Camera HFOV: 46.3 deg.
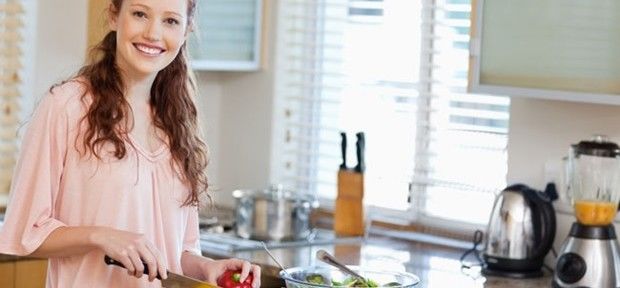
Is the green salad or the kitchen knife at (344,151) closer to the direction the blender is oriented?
the green salad

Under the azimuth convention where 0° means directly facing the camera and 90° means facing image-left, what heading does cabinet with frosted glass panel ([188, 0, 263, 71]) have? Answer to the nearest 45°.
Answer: approximately 0°

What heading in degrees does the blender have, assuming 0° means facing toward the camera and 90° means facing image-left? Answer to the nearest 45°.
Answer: approximately 45°

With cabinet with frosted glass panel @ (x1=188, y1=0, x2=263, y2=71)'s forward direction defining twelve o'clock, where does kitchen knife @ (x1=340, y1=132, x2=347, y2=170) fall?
The kitchen knife is roughly at 10 o'clock from the cabinet with frosted glass panel.

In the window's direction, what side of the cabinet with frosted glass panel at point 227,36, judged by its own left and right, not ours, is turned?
left
